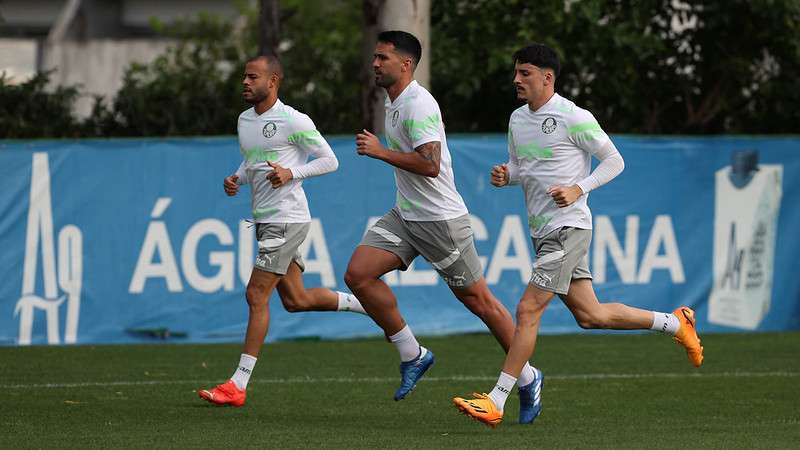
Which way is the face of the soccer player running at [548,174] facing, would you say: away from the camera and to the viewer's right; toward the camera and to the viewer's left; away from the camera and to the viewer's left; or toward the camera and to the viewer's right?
toward the camera and to the viewer's left

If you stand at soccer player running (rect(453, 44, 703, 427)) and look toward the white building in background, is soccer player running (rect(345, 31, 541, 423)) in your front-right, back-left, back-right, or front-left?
front-left

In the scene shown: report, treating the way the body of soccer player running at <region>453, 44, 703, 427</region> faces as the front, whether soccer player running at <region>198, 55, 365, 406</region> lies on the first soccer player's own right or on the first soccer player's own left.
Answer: on the first soccer player's own right

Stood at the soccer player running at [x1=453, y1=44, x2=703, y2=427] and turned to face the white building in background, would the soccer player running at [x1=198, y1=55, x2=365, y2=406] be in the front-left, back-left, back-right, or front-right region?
front-left

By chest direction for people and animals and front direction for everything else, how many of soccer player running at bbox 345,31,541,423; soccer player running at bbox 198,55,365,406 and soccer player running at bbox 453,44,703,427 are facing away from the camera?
0

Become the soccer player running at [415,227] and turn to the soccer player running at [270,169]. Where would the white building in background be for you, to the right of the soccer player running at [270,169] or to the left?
right

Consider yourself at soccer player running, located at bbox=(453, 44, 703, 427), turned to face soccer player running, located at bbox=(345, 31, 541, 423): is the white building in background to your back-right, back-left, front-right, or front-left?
front-right

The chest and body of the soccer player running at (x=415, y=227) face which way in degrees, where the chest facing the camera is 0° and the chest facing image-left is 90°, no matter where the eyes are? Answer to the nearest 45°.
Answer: approximately 90°

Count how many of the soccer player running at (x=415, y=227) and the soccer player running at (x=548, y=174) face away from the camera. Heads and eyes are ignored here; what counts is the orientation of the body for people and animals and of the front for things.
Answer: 0

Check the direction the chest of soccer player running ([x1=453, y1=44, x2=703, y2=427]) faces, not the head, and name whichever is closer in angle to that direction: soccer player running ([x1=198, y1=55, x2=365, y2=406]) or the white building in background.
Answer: the soccer player running
